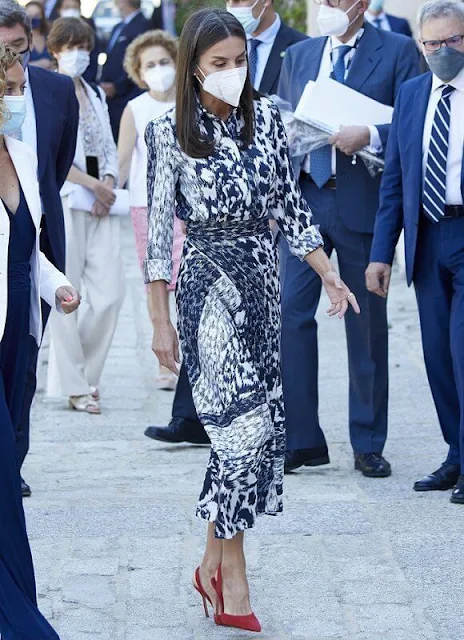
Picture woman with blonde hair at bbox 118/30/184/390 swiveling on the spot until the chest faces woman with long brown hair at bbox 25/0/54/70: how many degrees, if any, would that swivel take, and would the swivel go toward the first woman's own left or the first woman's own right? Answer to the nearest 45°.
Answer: approximately 180°

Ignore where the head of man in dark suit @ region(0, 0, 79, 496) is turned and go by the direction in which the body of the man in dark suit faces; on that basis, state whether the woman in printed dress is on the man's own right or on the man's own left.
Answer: on the man's own left

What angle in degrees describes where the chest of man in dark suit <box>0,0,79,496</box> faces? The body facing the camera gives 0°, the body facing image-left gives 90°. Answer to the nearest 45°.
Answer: approximately 45°

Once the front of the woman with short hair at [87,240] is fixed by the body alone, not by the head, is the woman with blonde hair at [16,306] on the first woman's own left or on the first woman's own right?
on the first woman's own right

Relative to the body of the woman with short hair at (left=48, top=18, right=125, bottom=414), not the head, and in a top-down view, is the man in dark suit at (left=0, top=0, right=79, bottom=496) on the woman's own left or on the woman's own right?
on the woman's own right

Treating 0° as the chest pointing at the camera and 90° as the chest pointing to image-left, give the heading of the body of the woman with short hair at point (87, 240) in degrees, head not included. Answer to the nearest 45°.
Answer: approximately 315°

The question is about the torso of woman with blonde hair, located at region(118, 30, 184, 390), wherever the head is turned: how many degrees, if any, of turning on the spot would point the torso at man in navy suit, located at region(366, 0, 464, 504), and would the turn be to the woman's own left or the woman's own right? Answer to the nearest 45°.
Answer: approximately 45° to the woman's own left

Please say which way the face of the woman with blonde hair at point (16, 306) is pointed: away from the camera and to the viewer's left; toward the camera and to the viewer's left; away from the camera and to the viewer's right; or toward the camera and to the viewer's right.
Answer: toward the camera and to the viewer's right
